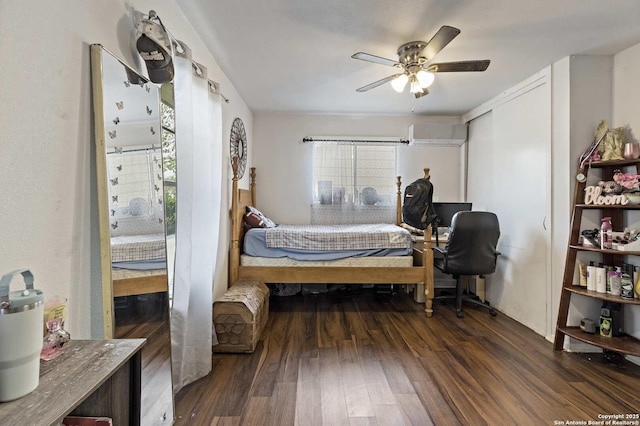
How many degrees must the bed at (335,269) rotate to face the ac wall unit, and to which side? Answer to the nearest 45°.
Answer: approximately 45° to its left

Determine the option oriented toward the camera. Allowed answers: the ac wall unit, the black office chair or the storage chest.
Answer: the ac wall unit

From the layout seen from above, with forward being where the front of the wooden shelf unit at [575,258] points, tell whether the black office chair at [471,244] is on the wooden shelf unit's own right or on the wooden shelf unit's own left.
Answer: on the wooden shelf unit's own right

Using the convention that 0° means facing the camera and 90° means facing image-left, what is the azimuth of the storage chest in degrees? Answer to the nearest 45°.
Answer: approximately 270°

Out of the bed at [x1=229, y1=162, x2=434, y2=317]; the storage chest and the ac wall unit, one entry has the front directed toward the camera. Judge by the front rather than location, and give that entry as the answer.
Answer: the ac wall unit

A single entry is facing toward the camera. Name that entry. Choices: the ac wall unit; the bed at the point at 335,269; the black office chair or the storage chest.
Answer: the ac wall unit

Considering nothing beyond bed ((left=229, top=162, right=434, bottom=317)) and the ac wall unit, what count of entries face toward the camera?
1

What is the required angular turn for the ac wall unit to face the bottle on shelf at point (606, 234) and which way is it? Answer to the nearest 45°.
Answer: approximately 45° to its left

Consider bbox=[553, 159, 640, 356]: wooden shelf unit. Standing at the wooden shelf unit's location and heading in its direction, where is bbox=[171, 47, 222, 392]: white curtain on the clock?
The white curtain is roughly at 12 o'clock from the wooden shelf unit.

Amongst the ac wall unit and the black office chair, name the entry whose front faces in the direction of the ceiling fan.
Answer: the ac wall unit

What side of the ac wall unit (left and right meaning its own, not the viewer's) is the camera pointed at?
front

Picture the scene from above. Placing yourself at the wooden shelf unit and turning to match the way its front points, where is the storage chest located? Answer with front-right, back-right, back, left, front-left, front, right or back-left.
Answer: front

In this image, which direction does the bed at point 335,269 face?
to the viewer's right

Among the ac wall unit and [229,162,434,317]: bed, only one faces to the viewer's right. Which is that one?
the bed
